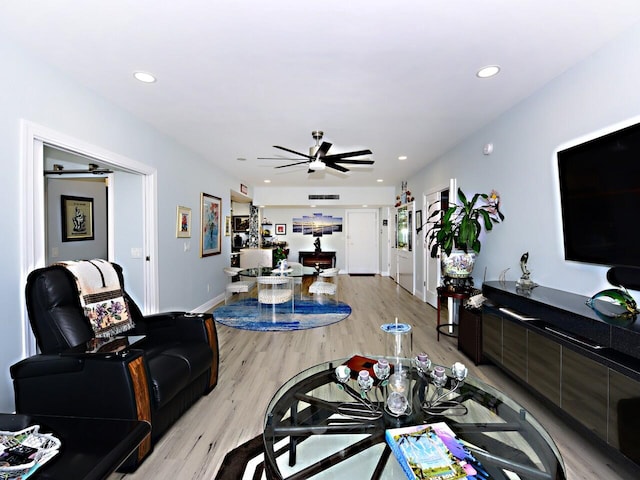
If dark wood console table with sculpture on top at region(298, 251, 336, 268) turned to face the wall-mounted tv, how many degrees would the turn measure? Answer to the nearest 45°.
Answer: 0° — it already faces it

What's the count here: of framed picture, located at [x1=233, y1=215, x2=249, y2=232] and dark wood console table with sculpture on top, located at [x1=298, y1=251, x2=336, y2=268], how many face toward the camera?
2

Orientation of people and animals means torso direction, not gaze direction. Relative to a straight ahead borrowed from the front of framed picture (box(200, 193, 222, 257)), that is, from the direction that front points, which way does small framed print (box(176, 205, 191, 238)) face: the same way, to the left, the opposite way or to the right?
the same way

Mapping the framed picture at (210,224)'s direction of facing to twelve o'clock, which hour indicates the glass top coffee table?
The glass top coffee table is roughly at 1 o'clock from the framed picture.

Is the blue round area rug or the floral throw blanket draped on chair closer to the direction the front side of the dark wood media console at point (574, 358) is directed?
the floral throw blanket draped on chair

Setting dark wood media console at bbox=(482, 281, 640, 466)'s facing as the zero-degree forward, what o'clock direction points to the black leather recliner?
The black leather recliner is roughly at 12 o'clock from the dark wood media console.

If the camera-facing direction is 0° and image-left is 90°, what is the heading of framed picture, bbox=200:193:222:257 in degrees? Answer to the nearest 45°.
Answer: approximately 315°

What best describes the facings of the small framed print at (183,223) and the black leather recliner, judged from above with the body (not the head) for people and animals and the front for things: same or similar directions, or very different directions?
same or similar directions

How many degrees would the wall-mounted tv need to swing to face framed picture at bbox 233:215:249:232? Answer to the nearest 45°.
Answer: approximately 45° to its right

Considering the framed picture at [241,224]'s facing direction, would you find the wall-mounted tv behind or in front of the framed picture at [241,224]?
in front

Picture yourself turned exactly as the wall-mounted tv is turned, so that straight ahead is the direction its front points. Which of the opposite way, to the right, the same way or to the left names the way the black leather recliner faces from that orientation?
the opposite way

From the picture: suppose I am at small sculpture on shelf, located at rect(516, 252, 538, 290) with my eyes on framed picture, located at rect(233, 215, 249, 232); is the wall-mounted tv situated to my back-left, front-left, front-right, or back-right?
back-left

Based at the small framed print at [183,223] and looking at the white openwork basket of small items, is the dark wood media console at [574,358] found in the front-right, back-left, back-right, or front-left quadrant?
front-left

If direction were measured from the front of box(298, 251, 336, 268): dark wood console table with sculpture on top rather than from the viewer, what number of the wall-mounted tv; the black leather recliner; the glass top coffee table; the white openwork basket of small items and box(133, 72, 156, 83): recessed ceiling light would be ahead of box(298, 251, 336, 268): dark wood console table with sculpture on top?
5

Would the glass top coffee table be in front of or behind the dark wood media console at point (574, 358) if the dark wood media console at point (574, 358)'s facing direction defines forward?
in front

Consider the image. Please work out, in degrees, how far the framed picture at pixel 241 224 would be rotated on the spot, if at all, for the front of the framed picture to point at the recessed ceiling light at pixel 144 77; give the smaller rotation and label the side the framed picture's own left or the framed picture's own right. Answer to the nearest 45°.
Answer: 0° — it already faces it
